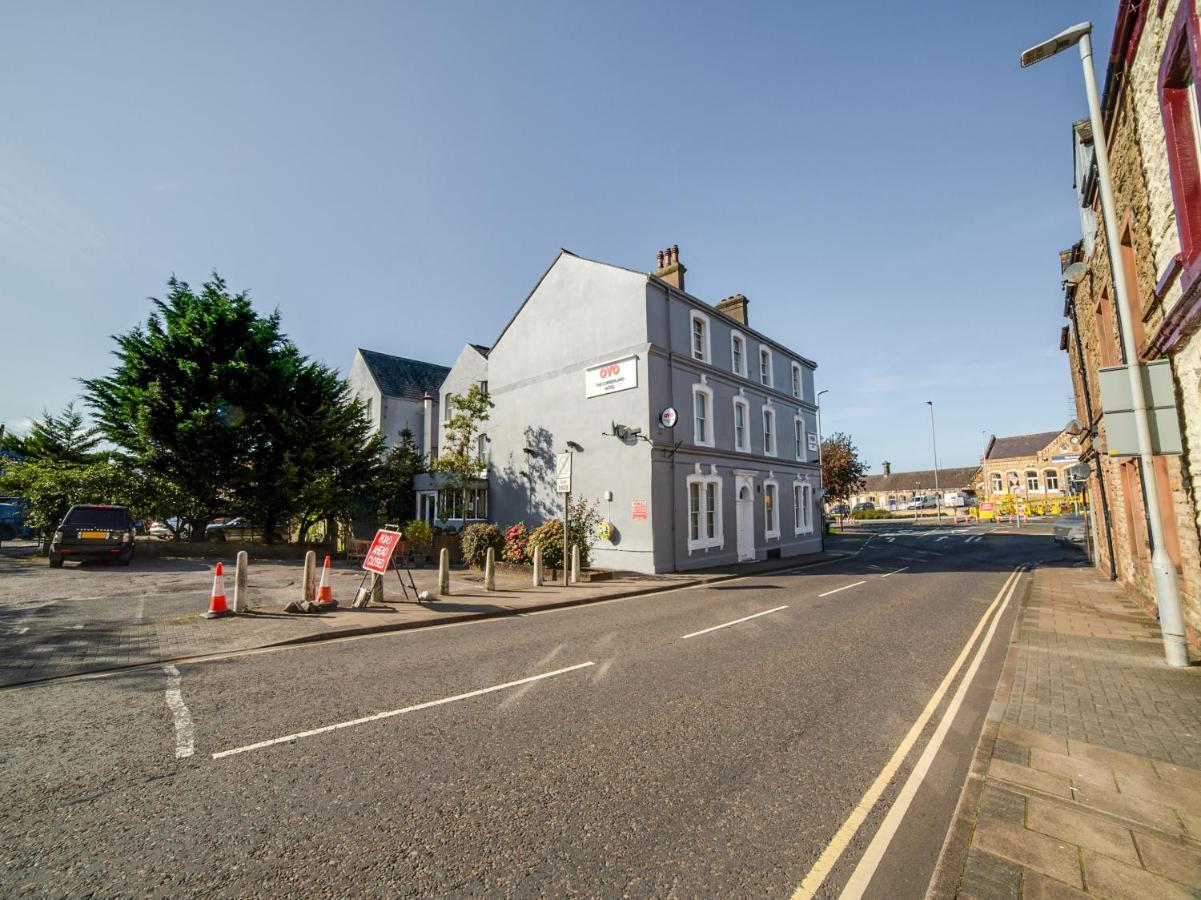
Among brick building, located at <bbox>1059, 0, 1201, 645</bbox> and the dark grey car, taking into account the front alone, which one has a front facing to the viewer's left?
the brick building

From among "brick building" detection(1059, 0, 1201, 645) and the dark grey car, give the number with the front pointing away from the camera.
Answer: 1

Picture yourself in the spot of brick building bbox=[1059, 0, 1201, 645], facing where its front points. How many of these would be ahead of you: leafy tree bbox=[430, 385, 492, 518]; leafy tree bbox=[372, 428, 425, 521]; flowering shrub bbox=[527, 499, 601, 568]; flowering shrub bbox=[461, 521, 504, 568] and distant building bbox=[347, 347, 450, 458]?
5

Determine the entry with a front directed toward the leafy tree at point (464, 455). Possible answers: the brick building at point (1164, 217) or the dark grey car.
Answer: the brick building

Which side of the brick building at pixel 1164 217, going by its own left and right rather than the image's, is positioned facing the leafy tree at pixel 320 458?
front

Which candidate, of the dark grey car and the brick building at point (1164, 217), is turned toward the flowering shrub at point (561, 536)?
the brick building

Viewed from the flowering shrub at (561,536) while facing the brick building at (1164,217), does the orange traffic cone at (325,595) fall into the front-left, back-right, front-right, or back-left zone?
front-right

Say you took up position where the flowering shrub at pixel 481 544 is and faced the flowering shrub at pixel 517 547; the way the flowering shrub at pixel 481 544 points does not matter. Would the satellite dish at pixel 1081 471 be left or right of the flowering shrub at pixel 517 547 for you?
left

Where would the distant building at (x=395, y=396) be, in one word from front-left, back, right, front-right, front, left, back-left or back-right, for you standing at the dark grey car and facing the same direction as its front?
front-right

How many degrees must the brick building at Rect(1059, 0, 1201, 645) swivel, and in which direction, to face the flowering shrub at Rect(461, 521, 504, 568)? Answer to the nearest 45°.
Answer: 0° — it already faces it

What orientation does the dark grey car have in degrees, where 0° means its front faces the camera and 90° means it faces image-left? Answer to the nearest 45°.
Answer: approximately 180°

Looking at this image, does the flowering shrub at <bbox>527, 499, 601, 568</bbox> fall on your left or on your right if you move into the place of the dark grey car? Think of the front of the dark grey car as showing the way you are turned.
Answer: on your right

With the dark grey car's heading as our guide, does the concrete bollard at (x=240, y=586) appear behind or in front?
behind

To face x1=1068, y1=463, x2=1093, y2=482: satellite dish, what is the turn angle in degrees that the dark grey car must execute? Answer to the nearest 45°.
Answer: approximately 135° to its right

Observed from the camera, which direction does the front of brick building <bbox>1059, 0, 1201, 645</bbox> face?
facing to the left of the viewer

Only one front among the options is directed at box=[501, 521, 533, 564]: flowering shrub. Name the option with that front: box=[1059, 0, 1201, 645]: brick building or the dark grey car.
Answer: the brick building

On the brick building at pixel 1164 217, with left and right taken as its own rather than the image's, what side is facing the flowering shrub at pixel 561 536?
front

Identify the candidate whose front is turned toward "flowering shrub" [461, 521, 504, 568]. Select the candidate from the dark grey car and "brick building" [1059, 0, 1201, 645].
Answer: the brick building

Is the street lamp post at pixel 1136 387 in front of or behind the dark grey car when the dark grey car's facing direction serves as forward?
behind
